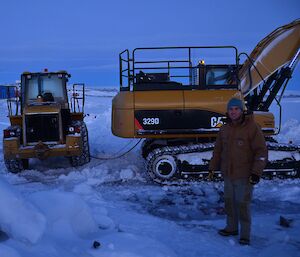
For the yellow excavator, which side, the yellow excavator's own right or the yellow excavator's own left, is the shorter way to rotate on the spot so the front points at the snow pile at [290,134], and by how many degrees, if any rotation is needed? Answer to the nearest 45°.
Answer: approximately 45° to the yellow excavator's own left

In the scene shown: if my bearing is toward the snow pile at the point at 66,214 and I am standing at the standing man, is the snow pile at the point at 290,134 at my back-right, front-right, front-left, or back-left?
back-right

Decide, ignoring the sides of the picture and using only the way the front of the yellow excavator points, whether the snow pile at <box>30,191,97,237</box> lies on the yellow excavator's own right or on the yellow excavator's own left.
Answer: on the yellow excavator's own right

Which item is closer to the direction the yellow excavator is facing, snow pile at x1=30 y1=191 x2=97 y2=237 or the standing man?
the standing man

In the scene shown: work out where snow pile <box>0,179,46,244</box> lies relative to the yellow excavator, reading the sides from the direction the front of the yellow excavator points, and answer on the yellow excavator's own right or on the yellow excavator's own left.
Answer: on the yellow excavator's own right

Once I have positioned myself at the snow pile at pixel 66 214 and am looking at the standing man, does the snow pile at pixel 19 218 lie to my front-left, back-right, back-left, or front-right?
back-right

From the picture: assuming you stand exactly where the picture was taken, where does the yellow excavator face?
facing to the right of the viewer

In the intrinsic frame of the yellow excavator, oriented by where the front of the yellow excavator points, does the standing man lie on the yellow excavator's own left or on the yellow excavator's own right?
on the yellow excavator's own right
